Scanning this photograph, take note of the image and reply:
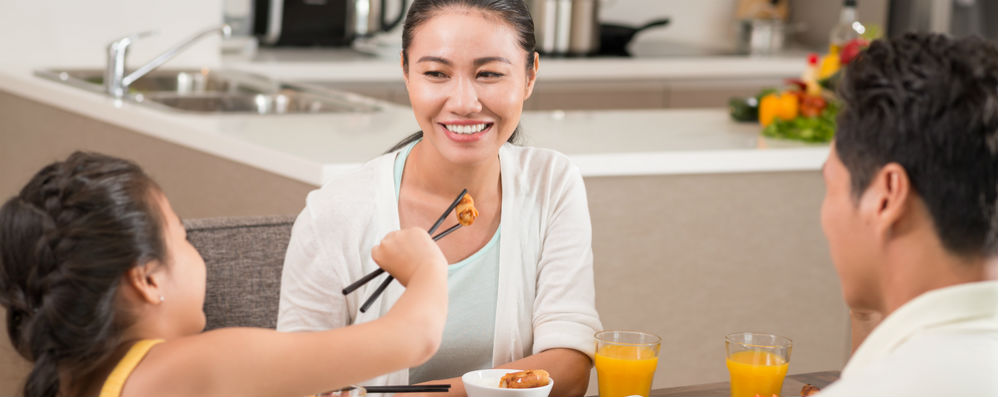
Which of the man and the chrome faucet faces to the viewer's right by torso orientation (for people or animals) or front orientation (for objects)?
the chrome faucet

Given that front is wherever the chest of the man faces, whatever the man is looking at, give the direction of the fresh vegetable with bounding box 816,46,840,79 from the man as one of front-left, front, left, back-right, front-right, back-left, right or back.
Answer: front-right

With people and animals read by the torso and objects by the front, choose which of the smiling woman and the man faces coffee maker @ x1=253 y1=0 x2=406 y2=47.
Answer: the man

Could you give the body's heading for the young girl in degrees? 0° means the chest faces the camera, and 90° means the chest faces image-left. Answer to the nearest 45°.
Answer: approximately 225°

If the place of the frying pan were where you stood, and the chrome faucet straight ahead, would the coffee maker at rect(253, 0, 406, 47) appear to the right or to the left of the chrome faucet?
right

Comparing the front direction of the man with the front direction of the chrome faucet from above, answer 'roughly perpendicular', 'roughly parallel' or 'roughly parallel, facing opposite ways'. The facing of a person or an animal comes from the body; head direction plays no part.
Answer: roughly perpendicular

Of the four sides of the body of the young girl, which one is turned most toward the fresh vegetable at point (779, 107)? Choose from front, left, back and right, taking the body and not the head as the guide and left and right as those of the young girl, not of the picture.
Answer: front

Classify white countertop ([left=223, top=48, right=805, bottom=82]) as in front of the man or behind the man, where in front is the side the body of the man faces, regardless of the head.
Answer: in front

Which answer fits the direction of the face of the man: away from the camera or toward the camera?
away from the camera

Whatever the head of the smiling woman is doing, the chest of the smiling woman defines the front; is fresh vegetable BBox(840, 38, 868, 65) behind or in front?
behind

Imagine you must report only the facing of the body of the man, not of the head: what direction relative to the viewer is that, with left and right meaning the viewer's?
facing away from the viewer and to the left of the viewer

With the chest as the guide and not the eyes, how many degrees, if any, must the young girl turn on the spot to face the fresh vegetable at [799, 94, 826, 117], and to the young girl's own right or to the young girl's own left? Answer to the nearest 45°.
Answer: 0° — they already face it

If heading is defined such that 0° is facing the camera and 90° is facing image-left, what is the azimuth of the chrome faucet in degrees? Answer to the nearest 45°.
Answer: approximately 270°
